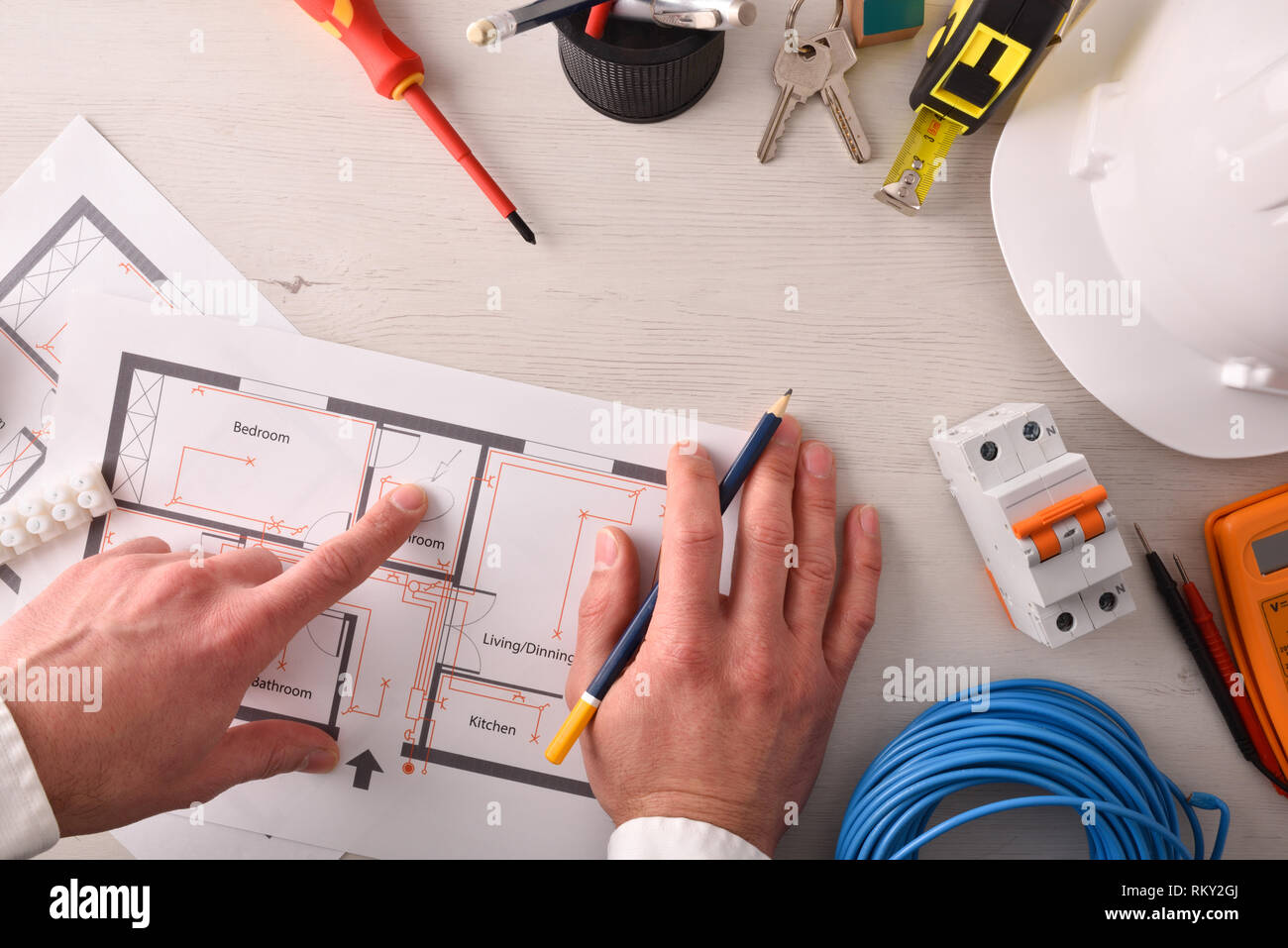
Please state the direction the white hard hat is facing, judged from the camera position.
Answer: facing the viewer and to the left of the viewer

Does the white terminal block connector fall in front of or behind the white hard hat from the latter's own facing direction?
in front

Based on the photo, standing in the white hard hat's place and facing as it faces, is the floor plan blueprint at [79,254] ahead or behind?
ahead
